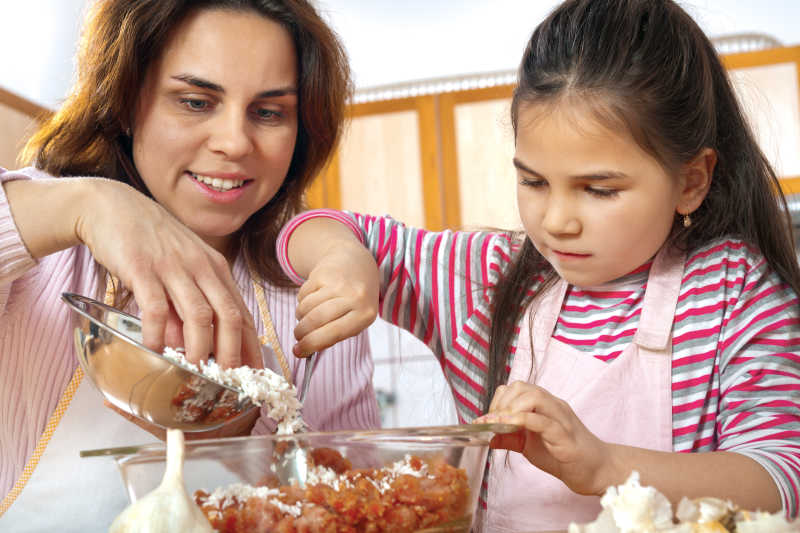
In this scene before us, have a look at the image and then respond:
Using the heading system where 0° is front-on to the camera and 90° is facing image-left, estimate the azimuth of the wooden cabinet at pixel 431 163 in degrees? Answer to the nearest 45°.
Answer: approximately 0°

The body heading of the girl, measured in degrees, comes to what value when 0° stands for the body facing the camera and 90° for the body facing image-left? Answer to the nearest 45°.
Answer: approximately 45°

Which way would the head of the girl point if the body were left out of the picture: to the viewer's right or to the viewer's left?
to the viewer's left

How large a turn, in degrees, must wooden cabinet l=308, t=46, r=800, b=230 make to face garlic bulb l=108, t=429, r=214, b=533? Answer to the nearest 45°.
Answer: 0° — it already faces it

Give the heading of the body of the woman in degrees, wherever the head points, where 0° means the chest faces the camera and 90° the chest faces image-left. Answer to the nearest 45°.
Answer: approximately 315°
